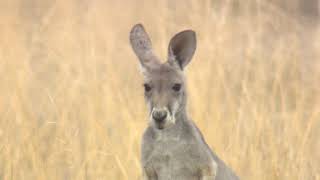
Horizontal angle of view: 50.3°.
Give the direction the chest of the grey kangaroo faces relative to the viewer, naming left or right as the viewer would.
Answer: facing the viewer and to the left of the viewer
